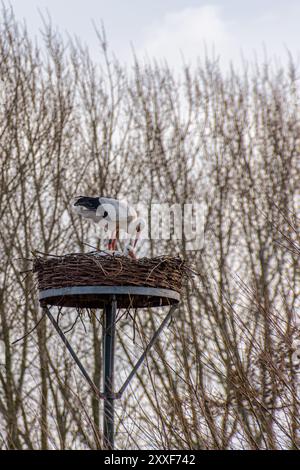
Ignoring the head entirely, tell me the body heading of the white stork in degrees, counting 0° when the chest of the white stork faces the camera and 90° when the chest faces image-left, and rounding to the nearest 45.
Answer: approximately 270°
